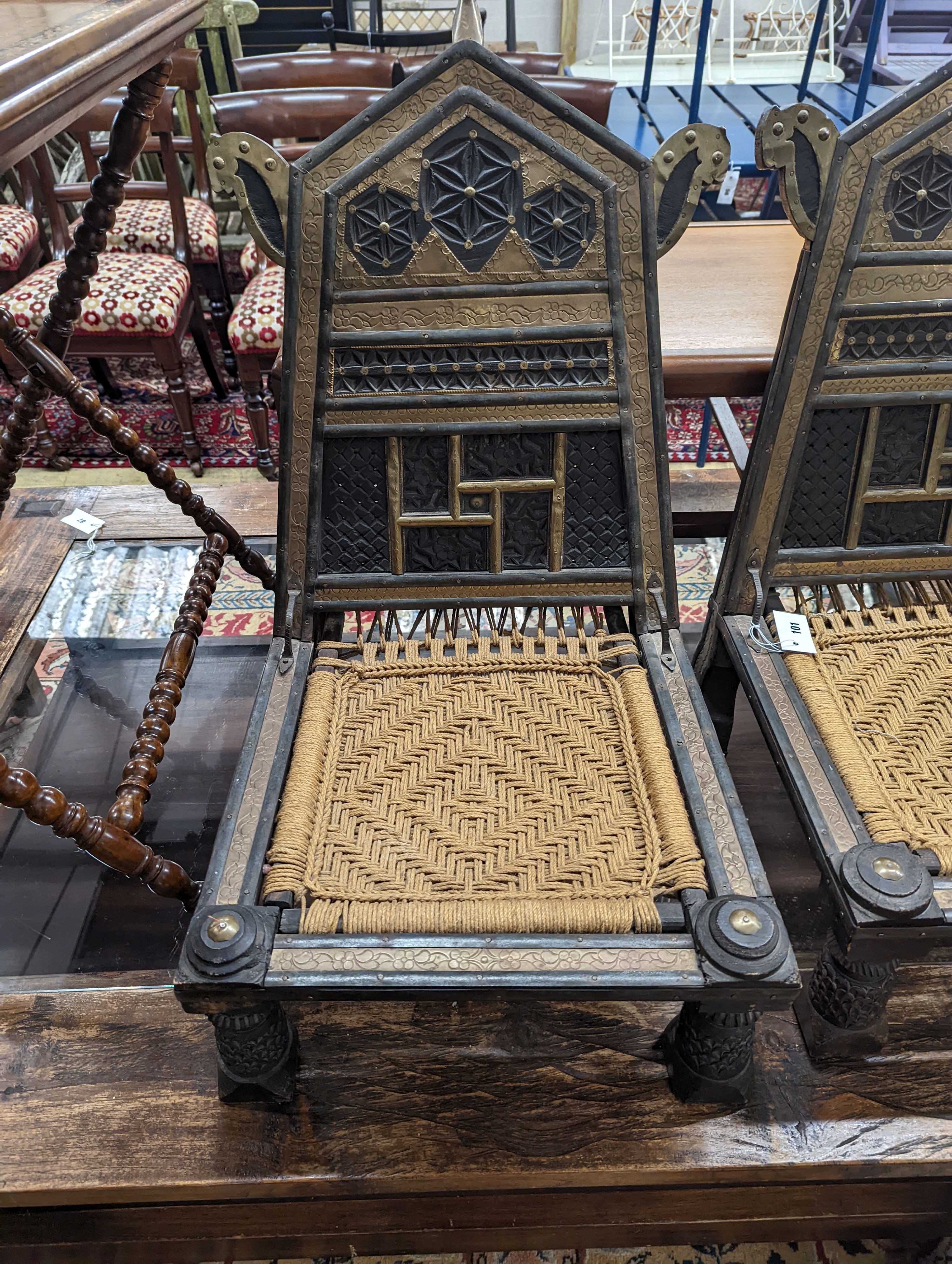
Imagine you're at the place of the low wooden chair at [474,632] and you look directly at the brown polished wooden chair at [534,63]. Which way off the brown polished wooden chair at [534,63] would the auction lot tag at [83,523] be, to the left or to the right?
left

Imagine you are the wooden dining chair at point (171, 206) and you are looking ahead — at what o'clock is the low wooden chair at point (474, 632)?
The low wooden chair is roughly at 12 o'clock from the wooden dining chair.

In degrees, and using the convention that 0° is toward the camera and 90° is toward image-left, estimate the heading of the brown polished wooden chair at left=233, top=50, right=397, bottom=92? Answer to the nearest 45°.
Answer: approximately 0°
